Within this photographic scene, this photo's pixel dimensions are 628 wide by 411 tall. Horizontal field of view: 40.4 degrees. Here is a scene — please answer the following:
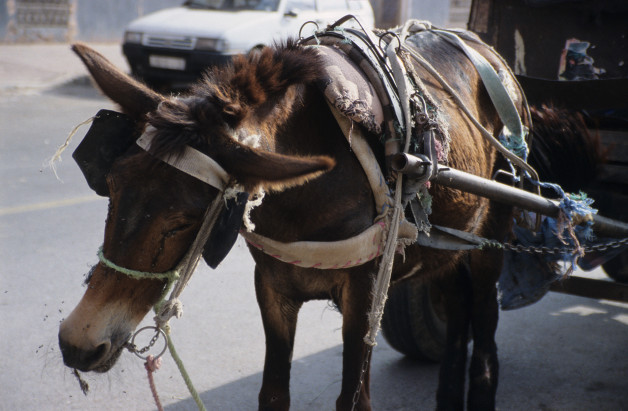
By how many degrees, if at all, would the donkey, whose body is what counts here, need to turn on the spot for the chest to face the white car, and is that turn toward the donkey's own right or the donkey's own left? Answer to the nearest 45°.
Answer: approximately 135° to the donkey's own right

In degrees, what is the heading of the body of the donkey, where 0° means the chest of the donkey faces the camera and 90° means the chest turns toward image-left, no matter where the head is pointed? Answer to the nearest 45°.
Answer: approximately 45°

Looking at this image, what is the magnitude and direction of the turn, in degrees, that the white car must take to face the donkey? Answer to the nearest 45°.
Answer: approximately 45° to its left

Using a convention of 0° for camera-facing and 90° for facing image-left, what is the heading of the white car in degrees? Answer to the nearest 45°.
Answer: approximately 45°
